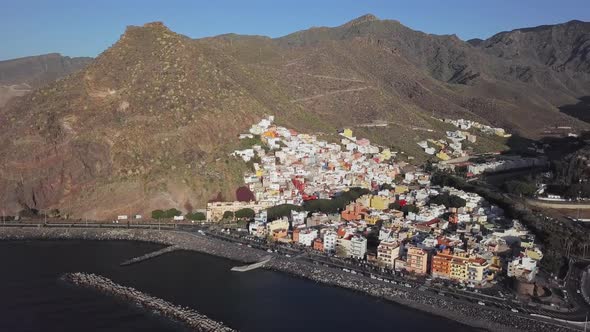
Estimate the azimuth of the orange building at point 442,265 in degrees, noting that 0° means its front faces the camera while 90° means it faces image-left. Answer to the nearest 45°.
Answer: approximately 45°

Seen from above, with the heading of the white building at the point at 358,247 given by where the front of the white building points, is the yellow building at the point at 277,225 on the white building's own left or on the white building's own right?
on the white building's own right

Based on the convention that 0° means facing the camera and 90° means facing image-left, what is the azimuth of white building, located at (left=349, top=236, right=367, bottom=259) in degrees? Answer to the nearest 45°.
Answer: approximately 45°

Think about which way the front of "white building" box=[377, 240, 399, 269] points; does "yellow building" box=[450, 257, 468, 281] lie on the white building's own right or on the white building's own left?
on the white building's own left

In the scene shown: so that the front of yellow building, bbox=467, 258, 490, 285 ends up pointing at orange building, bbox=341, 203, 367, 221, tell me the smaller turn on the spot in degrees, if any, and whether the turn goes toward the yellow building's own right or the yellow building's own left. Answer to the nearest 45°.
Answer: approximately 90° to the yellow building's own right

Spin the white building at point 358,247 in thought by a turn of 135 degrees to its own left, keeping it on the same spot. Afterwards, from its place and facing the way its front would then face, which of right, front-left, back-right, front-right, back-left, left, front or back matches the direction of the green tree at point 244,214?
back-left

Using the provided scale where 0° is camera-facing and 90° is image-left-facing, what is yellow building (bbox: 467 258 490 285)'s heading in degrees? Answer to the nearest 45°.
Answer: approximately 45°

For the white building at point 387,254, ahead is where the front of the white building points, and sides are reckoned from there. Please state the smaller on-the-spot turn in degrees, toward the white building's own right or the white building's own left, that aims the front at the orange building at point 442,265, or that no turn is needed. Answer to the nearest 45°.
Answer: approximately 90° to the white building's own left
